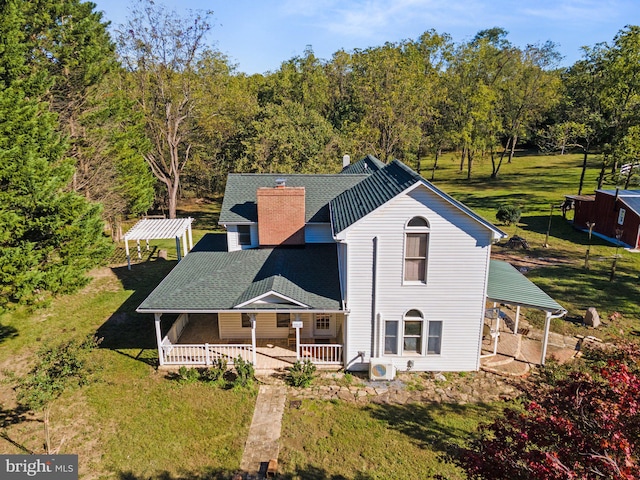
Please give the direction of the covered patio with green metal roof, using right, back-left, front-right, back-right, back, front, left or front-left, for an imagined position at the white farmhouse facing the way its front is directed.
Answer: left

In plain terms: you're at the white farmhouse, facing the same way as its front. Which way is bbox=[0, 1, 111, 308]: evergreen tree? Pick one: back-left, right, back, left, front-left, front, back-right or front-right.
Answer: right

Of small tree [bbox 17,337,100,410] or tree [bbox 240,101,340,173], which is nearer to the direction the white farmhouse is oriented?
the small tree

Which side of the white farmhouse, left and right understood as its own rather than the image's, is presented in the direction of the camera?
front

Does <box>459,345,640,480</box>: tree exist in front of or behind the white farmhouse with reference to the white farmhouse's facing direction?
in front

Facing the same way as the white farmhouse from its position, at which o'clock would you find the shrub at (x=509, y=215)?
The shrub is roughly at 7 o'clock from the white farmhouse.

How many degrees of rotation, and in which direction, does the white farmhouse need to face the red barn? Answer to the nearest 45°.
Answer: approximately 135° to its left
